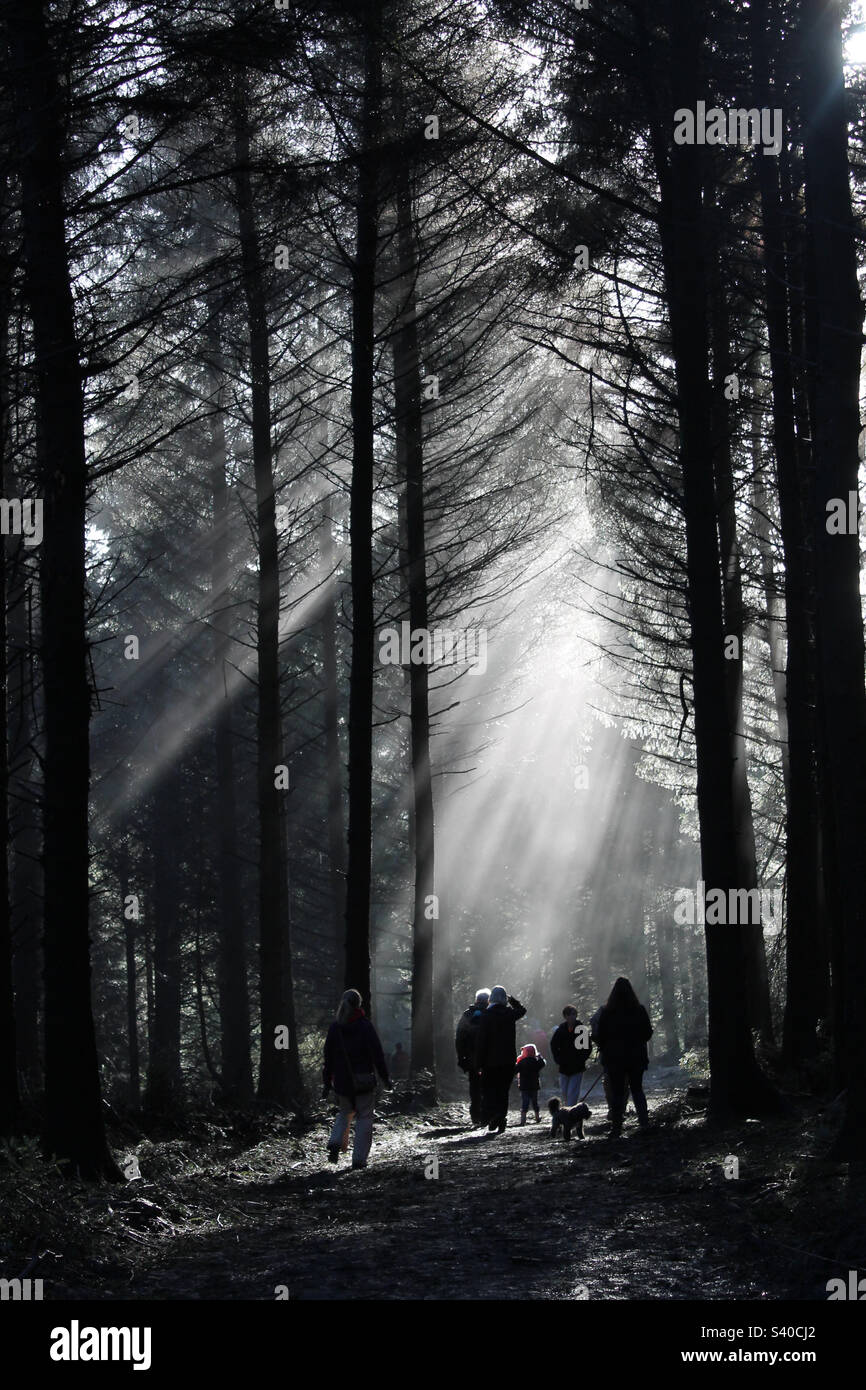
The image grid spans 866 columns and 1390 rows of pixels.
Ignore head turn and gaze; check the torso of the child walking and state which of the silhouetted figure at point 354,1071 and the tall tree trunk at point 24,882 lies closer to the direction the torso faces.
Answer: the tall tree trunk

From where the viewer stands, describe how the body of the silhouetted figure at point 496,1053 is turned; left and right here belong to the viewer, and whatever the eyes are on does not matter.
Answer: facing away from the viewer

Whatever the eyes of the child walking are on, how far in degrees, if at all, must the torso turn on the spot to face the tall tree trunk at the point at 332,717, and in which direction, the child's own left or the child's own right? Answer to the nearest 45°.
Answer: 0° — they already face it

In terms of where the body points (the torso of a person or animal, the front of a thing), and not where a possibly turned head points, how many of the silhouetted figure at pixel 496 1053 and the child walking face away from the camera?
2

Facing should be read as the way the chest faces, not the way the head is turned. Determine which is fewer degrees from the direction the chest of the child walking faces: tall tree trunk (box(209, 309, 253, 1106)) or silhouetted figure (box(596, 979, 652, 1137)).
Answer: the tall tree trunk

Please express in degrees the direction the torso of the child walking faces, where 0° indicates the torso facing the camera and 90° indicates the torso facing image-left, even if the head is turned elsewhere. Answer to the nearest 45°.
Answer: approximately 180°
